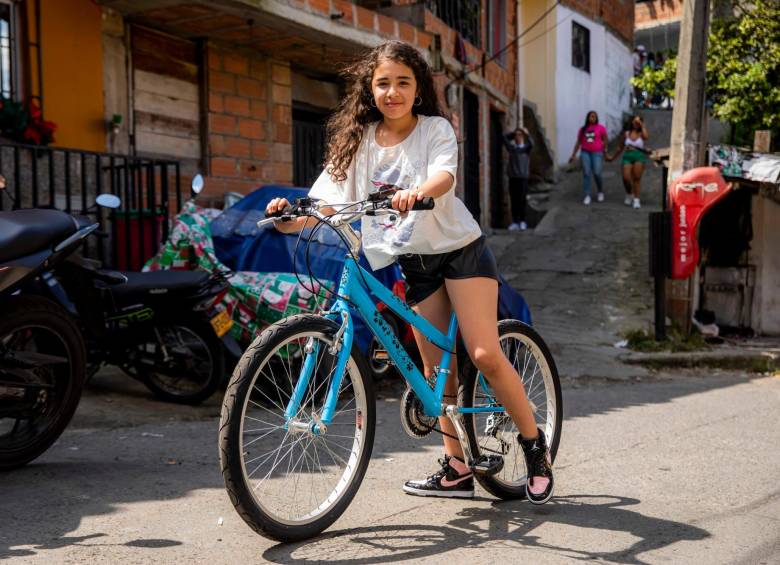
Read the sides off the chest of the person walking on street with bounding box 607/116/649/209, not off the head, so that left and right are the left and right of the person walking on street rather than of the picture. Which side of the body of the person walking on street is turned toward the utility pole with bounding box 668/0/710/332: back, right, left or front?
front

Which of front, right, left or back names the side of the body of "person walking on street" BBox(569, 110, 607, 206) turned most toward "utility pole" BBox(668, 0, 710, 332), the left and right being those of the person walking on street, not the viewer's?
front

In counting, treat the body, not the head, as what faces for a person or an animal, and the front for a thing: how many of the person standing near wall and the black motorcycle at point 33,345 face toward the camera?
1

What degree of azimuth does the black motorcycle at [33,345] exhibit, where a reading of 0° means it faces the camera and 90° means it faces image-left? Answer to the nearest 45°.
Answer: approximately 90°

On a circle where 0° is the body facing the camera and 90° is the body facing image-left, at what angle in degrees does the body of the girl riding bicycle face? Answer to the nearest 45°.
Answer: approximately 45°

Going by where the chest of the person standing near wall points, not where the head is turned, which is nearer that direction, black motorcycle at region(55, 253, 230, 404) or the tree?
the black motorcycle

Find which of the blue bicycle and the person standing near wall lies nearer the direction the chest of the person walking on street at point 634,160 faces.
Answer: the blue bicycle

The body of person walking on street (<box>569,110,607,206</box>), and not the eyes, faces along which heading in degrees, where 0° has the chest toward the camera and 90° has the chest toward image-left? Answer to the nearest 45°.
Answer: approximately 0°

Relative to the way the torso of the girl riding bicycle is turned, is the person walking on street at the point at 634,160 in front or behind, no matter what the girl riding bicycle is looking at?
behind

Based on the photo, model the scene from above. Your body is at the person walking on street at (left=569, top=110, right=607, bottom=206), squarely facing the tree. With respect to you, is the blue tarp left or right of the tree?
right
